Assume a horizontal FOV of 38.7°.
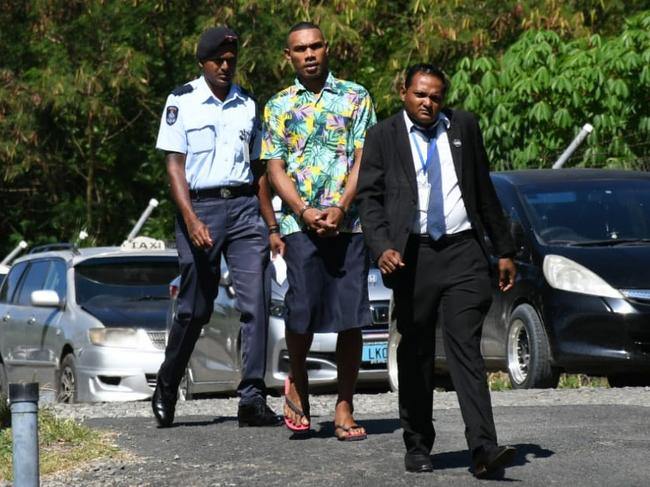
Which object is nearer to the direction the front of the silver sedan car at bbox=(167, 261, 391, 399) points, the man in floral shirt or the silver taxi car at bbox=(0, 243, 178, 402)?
the man in floral shirt

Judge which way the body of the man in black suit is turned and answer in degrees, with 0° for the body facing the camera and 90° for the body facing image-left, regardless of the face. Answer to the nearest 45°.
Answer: approximately 0°

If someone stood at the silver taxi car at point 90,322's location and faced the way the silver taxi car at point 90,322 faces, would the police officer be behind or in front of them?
in front

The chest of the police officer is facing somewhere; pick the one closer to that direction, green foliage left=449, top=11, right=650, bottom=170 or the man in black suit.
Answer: the man in black suit

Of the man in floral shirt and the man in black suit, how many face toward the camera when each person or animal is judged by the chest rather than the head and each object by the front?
2

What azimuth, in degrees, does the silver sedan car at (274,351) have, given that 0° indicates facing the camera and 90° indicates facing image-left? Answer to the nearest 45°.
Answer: approximately 315°

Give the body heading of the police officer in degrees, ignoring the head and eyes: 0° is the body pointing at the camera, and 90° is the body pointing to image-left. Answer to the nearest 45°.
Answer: approximately 315°

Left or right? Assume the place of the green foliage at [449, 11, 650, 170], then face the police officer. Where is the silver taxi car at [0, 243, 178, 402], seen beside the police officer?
right

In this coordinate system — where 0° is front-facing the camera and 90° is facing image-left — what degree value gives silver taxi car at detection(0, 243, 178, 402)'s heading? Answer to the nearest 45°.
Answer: approximately 315°
